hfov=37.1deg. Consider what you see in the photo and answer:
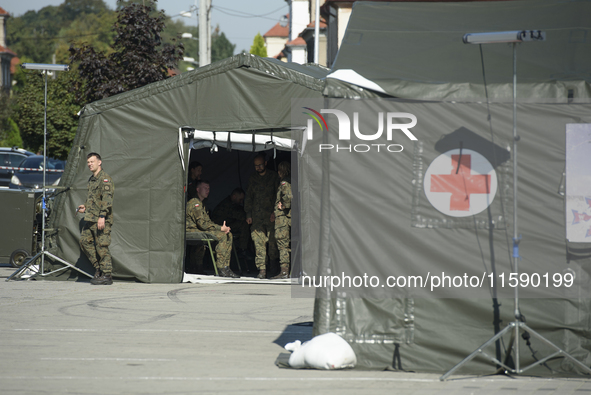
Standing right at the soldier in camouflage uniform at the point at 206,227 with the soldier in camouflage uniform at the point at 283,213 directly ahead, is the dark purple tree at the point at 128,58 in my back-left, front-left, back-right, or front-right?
back-left

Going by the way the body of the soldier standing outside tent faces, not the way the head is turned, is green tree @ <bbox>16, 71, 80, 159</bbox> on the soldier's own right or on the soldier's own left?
on the soldier's own right

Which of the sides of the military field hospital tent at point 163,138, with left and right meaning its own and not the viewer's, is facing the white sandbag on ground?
front

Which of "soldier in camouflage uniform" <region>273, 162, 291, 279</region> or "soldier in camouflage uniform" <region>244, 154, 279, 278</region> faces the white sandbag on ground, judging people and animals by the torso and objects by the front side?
"soldier in camouflage uniform" <region>244, 154, 279, 278</region>

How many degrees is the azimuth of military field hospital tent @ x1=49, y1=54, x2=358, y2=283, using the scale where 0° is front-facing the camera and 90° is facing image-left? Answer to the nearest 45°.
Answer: approximately 0°

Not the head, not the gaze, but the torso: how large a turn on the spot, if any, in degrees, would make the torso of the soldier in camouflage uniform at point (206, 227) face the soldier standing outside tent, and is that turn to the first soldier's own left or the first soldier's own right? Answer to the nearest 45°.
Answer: approximately 135° to the first soldier's own right

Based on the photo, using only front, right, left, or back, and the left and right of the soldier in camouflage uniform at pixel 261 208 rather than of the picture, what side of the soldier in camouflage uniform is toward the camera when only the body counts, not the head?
front

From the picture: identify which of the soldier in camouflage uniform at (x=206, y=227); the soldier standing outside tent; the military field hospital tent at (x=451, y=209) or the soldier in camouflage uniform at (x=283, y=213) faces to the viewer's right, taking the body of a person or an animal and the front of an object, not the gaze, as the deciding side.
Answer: the soldier in camouflage uniform at (x=206, y=227)

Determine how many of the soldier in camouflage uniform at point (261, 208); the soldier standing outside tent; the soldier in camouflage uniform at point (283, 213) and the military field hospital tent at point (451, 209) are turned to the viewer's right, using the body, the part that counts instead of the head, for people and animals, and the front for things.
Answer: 0

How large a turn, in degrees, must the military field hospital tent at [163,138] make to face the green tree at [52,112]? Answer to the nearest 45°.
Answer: approximately 180°

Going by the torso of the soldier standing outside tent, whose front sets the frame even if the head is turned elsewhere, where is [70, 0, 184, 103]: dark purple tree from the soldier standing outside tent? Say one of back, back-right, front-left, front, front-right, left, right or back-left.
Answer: back-right

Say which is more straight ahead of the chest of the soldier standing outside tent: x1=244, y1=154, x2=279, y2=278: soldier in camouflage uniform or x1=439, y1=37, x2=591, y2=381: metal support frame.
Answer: the metal support frame
